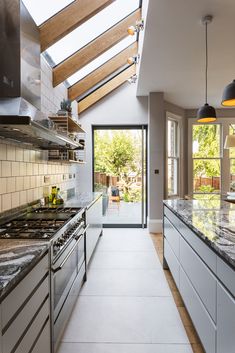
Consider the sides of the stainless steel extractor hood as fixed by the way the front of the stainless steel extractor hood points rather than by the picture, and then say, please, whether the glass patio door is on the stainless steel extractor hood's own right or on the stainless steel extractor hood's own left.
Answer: on the stainless steel extractor hood's own left

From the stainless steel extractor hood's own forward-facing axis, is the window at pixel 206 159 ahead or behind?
ahead

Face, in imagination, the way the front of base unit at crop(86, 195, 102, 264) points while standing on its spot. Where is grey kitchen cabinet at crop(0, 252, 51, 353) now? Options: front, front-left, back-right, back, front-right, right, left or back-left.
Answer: right

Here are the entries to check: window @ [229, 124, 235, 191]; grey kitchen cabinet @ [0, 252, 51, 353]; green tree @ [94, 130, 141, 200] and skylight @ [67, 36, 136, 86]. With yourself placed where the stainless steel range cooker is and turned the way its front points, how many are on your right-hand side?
1

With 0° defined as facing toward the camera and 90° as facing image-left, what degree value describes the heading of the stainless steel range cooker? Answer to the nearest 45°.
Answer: approximately 270°

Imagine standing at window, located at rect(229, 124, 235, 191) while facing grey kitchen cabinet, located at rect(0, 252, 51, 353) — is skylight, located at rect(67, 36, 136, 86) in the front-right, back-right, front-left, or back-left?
front-right

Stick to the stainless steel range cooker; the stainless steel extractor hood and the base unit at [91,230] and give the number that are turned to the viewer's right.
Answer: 3

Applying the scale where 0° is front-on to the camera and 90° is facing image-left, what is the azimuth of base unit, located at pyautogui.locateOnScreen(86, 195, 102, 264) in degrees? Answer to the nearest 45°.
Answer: approximately 270°

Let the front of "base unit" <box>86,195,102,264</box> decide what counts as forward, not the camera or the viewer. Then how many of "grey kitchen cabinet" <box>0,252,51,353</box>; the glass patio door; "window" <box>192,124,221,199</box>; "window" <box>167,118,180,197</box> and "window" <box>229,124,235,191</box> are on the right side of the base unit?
1

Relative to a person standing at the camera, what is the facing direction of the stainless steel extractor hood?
facing to the right of the viewer

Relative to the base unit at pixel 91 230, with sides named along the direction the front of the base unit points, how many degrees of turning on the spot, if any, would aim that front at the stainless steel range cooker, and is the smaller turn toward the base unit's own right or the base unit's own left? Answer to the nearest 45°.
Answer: approximately 90° to the base unit's own right
